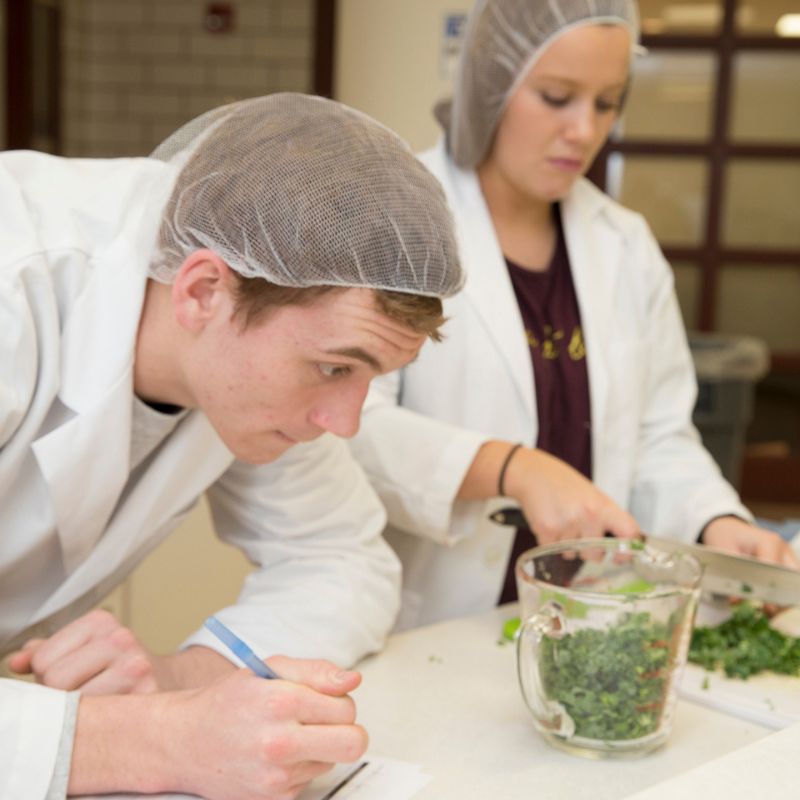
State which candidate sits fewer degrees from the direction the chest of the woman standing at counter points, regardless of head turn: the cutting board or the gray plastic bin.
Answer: the cutting board

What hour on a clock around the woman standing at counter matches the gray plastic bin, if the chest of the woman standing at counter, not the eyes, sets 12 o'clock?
The gray plastic bin is roughly at 8 o'clock from the woman standing at counter.

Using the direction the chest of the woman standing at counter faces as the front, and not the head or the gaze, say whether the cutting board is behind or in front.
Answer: in front

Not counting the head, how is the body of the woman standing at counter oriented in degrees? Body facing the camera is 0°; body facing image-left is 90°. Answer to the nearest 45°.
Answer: approximately 315°

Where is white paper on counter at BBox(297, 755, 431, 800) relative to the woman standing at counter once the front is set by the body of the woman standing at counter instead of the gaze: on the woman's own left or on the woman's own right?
on the woman's own right

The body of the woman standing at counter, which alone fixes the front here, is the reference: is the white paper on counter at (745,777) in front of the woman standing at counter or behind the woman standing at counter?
in front
